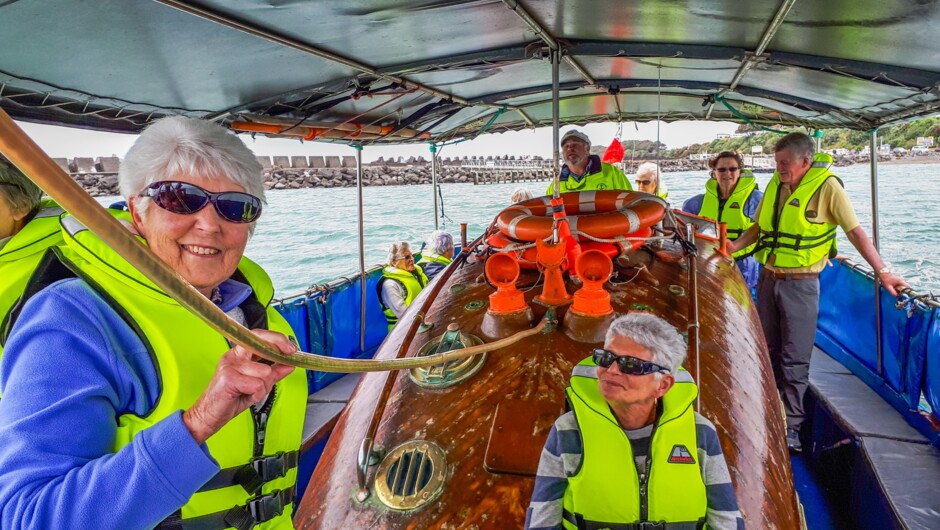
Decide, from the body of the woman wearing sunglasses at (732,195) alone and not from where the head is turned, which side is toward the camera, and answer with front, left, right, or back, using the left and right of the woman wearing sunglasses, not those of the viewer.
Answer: front

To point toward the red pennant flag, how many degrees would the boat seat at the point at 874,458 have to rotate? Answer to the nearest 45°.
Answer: approximately 45° to its right

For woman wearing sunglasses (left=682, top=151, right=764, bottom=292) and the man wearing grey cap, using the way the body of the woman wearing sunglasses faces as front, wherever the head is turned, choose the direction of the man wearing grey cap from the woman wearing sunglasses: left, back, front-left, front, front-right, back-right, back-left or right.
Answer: front-right

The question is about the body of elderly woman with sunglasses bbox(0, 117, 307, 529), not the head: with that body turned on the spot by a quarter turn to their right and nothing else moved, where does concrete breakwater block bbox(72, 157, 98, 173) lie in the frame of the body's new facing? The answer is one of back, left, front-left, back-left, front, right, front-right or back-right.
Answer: back-right

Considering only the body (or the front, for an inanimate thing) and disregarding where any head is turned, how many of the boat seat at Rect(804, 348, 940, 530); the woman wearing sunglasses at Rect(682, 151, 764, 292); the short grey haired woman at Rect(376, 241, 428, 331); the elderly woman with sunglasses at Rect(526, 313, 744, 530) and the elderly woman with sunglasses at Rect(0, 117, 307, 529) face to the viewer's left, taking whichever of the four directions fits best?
1

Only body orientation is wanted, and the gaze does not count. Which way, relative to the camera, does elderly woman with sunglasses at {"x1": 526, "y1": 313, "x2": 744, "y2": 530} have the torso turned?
toward the camera

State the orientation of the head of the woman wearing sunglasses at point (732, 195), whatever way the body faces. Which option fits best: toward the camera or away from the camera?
toward the camera

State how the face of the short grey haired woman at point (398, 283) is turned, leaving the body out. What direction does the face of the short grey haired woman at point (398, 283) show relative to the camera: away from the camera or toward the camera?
toward the camera

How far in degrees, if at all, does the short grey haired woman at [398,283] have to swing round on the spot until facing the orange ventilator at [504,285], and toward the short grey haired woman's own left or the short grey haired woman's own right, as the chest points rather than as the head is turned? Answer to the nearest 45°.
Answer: approximately 45° to the short grey haired woman's own right

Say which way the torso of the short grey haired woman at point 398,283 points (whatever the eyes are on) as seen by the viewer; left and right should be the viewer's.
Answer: facing the viewer and to the right of the viewer

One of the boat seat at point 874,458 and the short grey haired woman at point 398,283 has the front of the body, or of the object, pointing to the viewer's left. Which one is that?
the boat seat

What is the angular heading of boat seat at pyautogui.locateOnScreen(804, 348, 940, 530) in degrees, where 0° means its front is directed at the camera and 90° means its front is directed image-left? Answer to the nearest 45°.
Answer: approximately 90°
